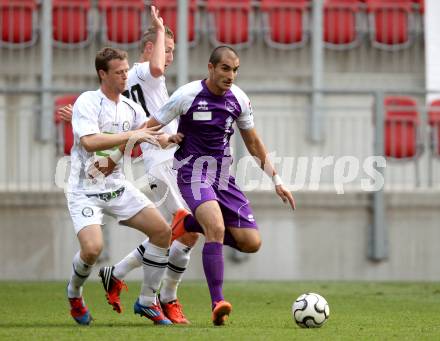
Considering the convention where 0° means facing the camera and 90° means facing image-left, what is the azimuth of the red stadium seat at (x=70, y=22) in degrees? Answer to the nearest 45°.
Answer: approximately 0°

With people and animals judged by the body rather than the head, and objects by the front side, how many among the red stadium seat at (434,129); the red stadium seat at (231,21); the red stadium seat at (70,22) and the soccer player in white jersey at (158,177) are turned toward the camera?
3

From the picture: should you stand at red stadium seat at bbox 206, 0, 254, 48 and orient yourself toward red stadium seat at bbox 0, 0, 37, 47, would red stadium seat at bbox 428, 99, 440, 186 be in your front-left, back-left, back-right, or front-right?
back-left

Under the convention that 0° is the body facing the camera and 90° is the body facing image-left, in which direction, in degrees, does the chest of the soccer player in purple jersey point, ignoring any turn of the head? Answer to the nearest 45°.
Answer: approximately 315°

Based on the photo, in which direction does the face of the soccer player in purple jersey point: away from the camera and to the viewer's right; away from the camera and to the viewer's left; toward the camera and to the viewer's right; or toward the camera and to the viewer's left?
toward the camera and to the viewer's right

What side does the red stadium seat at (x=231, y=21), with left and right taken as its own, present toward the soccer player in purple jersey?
front
